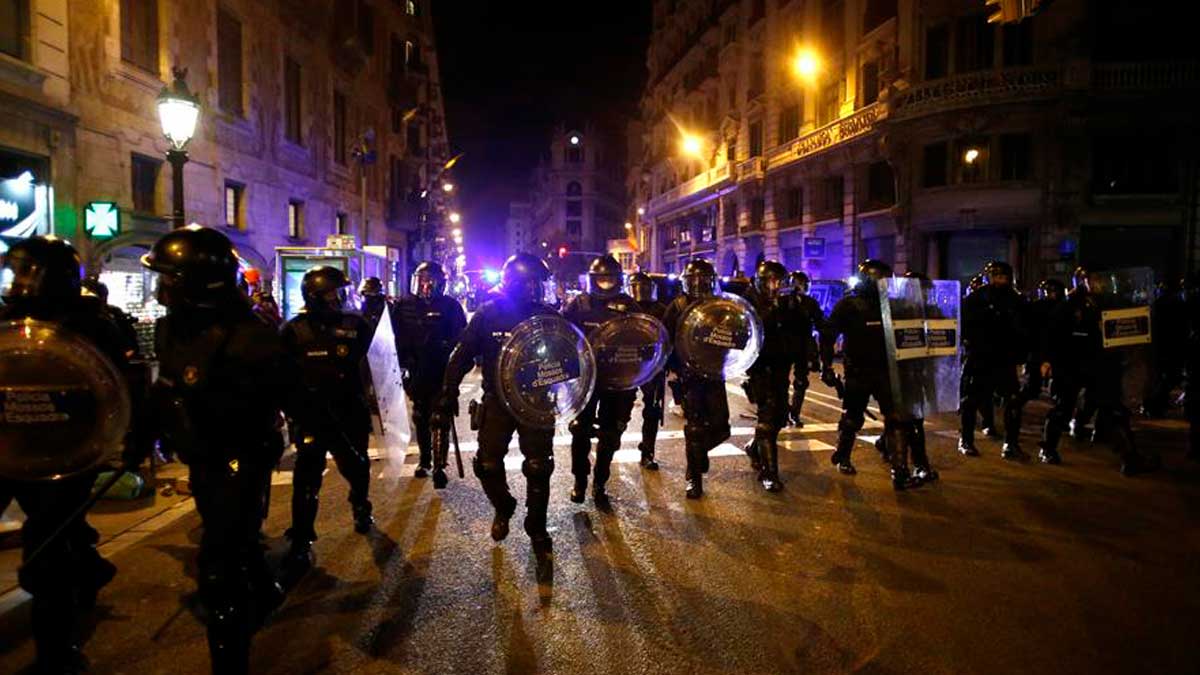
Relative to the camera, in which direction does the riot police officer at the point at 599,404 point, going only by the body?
toward the camera

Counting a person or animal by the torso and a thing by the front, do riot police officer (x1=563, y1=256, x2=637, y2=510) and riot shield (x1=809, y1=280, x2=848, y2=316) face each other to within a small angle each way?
no

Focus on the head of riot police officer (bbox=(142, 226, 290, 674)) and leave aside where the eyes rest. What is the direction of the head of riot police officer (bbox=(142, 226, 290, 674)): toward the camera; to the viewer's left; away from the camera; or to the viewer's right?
to the viewer's left

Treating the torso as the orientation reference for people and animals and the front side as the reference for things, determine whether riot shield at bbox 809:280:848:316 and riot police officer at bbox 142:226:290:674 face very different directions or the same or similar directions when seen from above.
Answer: same or similar directions

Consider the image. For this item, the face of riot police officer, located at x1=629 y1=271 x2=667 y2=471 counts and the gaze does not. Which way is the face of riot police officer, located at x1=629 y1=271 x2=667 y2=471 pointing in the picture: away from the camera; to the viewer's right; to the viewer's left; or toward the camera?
toward the camera

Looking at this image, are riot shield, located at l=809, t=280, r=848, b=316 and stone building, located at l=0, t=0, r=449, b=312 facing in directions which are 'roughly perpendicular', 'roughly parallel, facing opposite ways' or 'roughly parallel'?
roughly perpendicular

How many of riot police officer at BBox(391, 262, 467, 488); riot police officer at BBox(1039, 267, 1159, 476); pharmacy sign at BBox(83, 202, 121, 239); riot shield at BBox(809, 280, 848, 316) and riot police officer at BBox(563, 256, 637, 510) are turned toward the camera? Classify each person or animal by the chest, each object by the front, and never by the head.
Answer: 4

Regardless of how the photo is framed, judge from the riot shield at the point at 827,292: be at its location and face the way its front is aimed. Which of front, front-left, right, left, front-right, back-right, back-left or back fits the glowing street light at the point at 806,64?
back

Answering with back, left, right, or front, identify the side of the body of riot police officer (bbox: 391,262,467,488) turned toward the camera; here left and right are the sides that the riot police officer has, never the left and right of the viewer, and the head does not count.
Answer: front

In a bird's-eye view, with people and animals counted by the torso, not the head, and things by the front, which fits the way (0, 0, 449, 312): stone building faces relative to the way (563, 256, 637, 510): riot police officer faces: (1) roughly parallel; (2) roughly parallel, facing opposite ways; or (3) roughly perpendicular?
roughly perpendicular

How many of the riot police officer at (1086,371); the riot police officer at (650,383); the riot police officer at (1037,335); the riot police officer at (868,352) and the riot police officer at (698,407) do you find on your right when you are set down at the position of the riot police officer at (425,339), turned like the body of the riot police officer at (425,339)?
0

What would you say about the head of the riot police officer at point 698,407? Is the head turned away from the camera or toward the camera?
toward the camera

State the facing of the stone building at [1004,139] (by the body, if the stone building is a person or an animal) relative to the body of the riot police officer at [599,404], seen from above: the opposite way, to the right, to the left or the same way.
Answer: to the right

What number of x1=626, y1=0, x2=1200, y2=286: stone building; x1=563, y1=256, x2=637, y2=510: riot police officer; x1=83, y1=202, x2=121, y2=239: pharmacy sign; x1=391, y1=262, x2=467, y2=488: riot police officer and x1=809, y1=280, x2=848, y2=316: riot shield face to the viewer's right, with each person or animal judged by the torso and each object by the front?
0

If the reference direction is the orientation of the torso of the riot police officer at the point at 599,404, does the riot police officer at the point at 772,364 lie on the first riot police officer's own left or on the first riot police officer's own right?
on the first riot police officer's own left

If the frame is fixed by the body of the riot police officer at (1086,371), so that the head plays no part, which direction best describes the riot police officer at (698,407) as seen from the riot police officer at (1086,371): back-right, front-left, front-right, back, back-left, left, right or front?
back-right

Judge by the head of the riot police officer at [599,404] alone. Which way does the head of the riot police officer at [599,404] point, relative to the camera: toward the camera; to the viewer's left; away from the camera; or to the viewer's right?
toward the camera

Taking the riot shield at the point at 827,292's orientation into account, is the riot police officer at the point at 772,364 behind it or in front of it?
in front

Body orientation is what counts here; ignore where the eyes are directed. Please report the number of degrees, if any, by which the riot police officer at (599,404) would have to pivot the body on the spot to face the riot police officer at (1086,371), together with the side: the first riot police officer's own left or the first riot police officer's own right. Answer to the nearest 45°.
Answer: approximately 90° to the first riot police officer's own left

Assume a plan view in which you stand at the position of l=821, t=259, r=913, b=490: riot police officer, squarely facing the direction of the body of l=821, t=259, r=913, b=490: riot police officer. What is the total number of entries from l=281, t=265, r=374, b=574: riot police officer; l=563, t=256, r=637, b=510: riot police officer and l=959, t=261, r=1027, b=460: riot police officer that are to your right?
2
